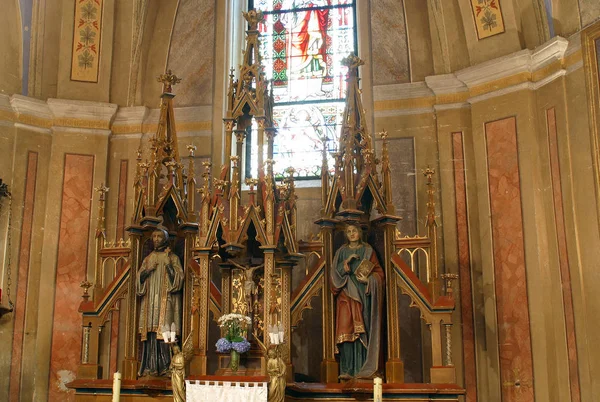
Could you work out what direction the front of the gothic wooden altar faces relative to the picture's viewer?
facing the viewer
